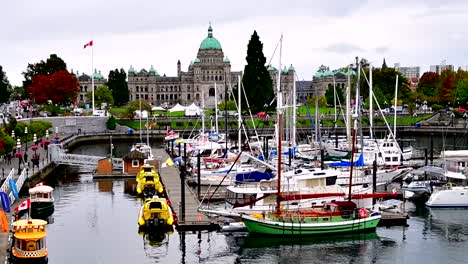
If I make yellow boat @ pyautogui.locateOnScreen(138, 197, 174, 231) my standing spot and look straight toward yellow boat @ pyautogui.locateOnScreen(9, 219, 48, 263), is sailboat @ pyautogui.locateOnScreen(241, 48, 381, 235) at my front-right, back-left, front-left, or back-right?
back-left

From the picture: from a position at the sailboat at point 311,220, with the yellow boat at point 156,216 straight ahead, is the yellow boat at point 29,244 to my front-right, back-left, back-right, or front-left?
front-left

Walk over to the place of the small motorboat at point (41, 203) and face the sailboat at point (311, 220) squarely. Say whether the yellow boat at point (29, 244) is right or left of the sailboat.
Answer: right

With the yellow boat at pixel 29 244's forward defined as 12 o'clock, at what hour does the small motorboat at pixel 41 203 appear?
The small motorboat is roughly at 6 o'clock from the yellow boat.

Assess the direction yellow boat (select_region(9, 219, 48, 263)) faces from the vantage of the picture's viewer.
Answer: facing the viewer

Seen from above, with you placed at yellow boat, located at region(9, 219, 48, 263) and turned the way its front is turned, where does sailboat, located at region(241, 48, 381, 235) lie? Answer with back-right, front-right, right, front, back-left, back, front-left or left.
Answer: left

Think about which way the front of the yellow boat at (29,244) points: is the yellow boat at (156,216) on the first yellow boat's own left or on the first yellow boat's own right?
on the first yellow boat's own left

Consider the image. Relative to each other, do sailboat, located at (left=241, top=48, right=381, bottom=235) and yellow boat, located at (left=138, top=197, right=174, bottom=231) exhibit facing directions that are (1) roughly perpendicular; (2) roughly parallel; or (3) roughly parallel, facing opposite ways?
roughly perpendicular

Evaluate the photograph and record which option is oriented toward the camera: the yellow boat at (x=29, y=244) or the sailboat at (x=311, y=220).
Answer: the yellow boat
